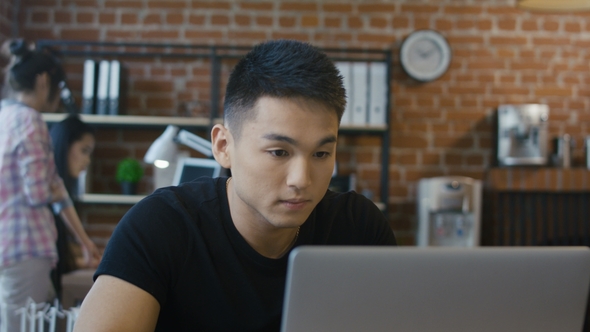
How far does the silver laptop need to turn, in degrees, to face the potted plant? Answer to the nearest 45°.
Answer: approximately 45° to its left

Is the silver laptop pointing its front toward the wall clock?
yes

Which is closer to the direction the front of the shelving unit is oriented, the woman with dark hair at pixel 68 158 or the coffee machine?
the woman with dark hair

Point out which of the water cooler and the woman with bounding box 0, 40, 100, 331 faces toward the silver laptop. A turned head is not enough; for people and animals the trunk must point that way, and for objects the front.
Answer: the water cooler

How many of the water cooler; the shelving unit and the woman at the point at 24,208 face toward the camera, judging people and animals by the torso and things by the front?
2

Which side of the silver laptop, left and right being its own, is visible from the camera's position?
back

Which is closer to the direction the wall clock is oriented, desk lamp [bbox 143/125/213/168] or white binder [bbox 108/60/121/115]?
the desk lamp
